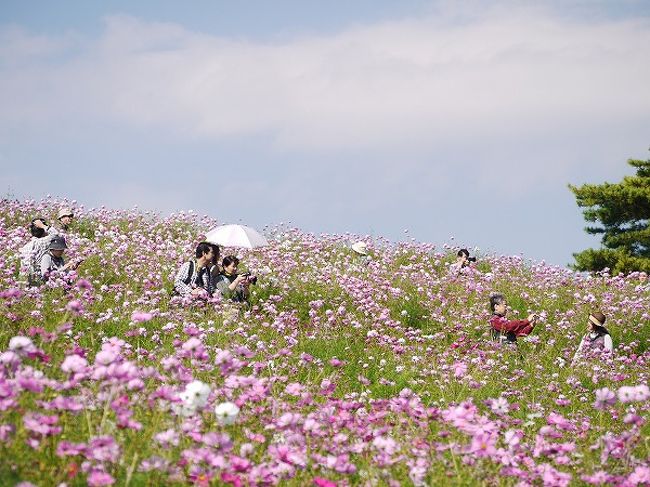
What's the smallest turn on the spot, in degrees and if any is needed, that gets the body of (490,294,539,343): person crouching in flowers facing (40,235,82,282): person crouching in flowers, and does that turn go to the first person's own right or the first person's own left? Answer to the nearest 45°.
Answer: approximately 180°

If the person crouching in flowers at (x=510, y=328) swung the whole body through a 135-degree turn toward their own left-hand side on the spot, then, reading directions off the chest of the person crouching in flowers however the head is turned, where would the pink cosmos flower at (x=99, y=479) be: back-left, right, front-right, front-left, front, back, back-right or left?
back-left

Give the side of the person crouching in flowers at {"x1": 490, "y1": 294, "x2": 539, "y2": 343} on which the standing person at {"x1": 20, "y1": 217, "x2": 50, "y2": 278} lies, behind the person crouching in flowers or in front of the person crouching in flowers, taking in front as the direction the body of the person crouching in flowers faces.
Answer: behind

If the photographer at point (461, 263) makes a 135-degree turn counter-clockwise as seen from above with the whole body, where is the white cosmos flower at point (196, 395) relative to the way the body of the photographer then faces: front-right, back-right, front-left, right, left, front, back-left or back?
back-left

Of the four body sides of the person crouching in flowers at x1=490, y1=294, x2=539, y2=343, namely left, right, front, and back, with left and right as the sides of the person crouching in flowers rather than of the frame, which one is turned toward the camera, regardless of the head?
right

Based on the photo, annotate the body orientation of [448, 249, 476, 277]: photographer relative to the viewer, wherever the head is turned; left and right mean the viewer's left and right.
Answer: facing to the right of the viewer

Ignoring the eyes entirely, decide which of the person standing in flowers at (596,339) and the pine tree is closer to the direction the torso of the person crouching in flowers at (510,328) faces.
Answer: the person standing in flowers

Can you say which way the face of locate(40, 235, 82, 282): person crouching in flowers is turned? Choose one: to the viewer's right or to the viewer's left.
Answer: to the viewer's right

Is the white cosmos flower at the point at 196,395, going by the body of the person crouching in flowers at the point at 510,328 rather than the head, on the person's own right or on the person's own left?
on the person's own right
